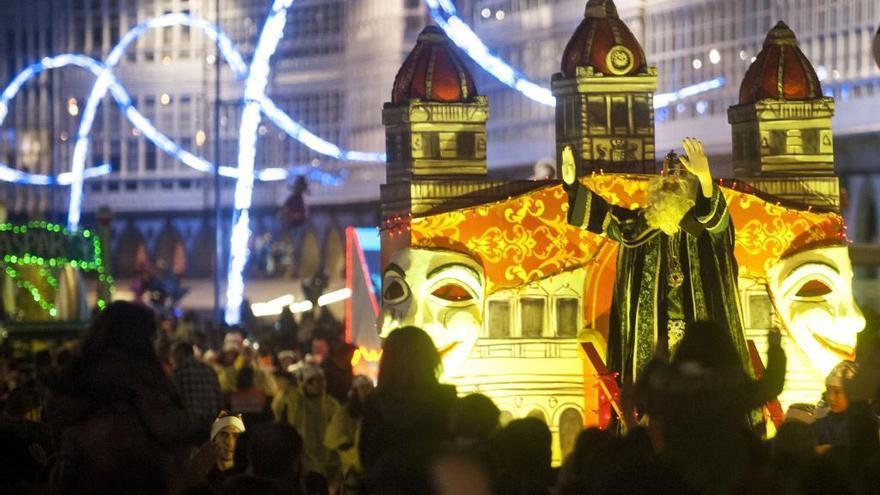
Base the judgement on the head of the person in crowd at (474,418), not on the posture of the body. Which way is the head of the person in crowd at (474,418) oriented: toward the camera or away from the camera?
away from the camera

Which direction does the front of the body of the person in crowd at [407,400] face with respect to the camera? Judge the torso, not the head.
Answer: away from the camera

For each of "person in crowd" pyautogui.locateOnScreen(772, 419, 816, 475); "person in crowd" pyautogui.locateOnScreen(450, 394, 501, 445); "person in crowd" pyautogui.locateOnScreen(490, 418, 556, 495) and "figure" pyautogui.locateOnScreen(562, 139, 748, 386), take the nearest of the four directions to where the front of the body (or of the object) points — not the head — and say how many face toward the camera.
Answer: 1

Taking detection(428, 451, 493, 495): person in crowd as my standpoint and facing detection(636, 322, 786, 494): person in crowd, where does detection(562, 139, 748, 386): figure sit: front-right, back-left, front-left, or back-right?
front-left

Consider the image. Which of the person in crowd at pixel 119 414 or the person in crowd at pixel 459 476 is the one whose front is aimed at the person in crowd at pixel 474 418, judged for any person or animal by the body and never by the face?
the person in crowd at pixel 459 476

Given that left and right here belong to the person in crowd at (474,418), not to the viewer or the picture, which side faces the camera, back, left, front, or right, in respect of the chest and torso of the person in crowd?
back

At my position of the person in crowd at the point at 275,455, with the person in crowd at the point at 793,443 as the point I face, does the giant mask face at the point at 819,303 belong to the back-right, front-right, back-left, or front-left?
front-left

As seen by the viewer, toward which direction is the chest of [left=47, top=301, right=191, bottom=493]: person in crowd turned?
away from the camera

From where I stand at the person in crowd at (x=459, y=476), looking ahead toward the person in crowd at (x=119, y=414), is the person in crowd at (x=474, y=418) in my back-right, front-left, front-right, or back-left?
front-right

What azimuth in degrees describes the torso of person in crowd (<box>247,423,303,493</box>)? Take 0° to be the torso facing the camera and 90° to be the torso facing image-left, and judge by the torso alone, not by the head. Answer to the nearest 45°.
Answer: approximately 180°

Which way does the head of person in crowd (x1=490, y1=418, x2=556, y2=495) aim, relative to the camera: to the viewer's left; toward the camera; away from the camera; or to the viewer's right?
away from the camera

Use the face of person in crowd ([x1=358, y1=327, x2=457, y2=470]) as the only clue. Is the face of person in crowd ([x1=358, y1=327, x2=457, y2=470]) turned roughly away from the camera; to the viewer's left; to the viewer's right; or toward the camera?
away from the camera

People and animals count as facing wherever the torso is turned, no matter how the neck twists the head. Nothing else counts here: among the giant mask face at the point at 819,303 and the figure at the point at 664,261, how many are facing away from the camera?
0

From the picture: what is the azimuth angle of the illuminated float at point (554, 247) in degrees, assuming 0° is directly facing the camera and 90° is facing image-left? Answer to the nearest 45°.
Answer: approximately 0°

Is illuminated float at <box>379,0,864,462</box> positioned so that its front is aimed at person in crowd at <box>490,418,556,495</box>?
yes
